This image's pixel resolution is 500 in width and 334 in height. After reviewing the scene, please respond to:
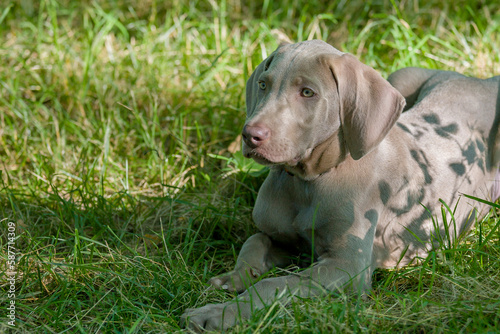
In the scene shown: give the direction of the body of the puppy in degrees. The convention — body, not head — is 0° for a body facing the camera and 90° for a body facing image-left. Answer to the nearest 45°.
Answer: approximately 45°
